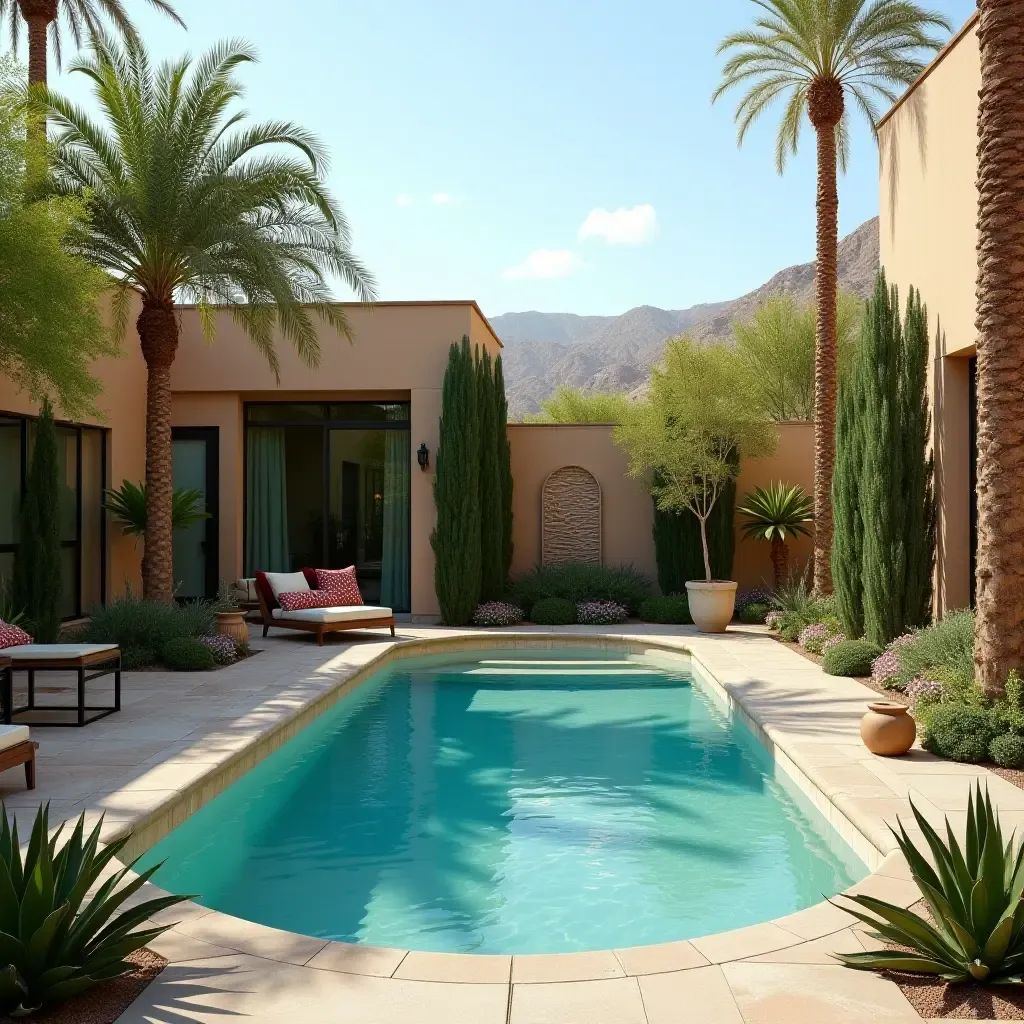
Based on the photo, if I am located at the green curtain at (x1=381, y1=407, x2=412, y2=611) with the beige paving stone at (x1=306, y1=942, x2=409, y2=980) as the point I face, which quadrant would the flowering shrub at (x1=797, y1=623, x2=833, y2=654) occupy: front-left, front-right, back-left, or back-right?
front-left

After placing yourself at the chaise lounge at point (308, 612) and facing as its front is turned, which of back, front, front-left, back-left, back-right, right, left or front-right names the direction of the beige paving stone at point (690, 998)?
front-right

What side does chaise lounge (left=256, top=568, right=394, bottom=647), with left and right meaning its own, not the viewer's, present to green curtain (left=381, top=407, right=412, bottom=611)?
left

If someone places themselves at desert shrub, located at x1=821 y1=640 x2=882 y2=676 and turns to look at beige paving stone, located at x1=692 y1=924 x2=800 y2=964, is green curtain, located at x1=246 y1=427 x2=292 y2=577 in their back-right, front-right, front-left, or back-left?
back-right

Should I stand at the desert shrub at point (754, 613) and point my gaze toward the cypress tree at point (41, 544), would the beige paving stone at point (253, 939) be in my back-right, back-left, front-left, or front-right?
front-left

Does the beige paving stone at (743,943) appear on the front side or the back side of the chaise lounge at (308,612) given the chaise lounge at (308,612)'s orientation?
on the front side

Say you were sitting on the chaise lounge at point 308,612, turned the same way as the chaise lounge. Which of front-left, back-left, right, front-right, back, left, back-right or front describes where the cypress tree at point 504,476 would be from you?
left

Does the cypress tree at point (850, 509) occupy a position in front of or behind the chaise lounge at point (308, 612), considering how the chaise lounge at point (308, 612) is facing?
in front

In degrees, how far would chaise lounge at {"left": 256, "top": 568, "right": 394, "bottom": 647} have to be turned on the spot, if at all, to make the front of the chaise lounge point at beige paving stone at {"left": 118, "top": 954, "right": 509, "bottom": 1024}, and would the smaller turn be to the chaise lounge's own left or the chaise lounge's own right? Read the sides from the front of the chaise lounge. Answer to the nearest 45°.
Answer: approximately 45° to the chaise lounge's own right

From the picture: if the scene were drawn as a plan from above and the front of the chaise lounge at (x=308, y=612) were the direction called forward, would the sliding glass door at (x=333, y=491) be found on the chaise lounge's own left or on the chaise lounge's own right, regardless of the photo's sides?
on the chaise lounge's own left

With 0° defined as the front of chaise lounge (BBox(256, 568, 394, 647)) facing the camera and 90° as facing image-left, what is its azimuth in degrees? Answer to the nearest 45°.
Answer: approximately 315°
